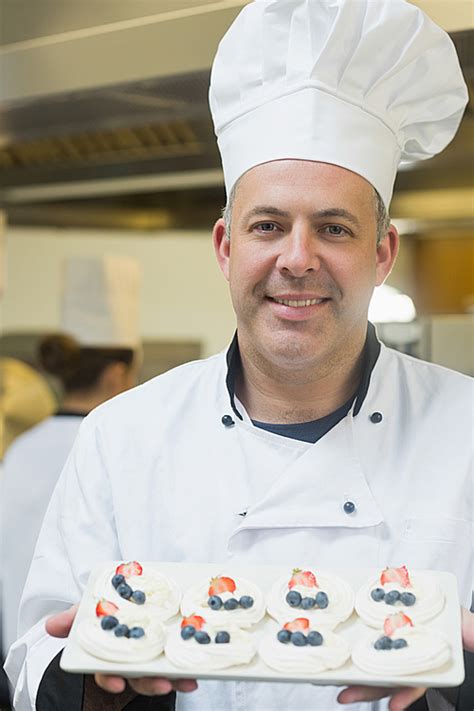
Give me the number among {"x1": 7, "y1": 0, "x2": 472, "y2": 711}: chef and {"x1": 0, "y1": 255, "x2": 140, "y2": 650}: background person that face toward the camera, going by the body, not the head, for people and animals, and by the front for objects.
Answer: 1

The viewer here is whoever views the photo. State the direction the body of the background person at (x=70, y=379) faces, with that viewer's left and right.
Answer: facing away from the viewer and to the right of the viewer

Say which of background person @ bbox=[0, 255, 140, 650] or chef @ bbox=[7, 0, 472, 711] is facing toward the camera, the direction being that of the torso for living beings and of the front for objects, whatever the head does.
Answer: the chef

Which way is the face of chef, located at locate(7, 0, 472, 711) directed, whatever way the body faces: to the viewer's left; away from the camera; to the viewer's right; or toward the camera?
toward the camera

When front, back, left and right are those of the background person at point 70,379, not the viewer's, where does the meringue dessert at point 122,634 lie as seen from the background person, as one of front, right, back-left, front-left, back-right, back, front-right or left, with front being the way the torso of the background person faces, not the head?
back-right

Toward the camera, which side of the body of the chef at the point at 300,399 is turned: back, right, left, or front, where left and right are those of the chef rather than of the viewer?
front
